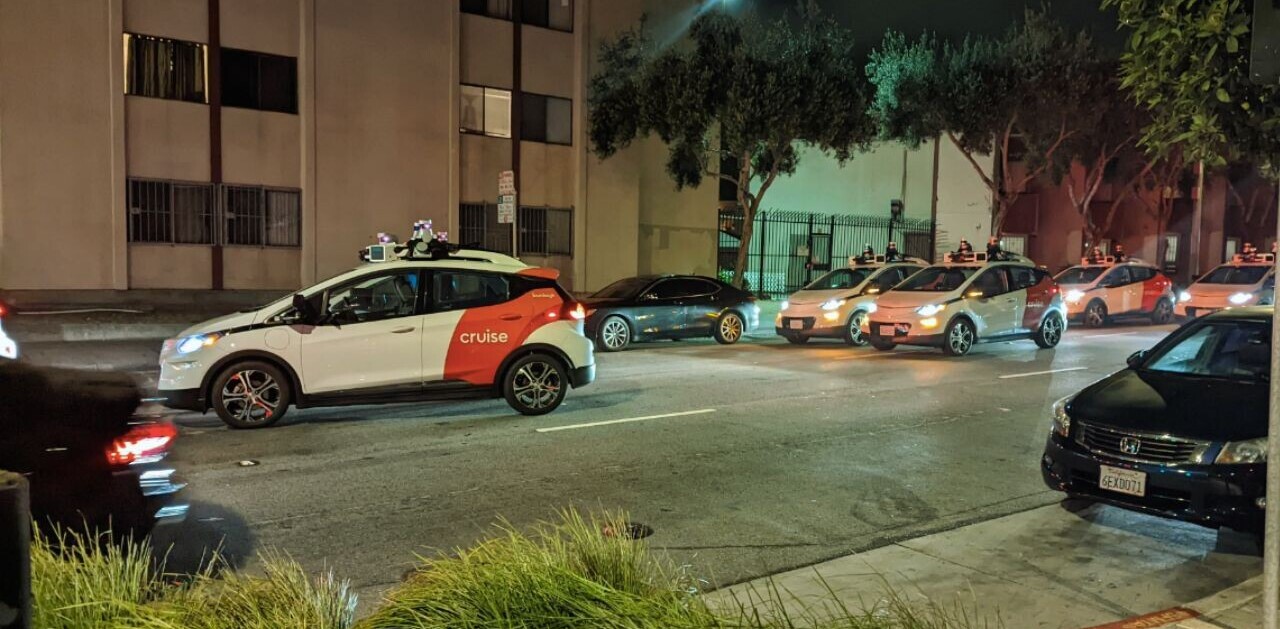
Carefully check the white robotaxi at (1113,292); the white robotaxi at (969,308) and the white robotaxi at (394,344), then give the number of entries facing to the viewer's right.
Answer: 0

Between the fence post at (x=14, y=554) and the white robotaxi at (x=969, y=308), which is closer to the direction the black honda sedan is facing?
the fence post

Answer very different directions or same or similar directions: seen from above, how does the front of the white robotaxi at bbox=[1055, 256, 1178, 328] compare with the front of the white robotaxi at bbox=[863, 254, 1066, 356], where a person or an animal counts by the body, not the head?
same or similar directions

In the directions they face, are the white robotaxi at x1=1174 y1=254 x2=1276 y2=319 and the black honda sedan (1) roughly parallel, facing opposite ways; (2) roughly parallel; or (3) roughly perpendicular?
roughly parallel

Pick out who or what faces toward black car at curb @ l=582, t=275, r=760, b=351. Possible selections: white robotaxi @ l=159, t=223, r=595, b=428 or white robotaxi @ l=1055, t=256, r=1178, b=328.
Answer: white robotaxi @ l=1055, t=256, r=1178, b=328

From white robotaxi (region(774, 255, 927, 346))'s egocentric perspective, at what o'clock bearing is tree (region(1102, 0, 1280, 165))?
The tree is roughly at 10 o'clock from the white robotaxi.

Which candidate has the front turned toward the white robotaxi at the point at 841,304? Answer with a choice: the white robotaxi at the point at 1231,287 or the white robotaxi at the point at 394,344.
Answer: the white robotaxi at the point at 1231,287

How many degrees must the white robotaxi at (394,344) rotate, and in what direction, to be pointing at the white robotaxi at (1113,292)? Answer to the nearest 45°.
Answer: approximately 135° to its right

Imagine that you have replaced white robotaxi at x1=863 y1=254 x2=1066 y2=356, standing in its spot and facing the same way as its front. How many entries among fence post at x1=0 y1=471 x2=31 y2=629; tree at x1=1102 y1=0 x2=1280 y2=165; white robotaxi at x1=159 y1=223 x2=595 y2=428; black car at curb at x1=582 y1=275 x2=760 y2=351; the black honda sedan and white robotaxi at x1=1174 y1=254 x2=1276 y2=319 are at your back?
1

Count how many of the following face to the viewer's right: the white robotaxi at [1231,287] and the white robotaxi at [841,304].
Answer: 0

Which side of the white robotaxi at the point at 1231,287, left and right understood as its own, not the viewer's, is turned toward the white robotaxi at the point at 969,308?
front

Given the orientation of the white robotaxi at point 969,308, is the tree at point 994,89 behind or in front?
behind

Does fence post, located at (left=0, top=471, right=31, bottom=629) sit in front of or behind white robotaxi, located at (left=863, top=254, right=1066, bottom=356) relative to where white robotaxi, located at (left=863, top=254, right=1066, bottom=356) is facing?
in front

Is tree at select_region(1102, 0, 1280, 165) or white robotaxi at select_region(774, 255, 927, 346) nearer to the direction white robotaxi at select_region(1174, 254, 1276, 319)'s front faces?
the white robotaxi

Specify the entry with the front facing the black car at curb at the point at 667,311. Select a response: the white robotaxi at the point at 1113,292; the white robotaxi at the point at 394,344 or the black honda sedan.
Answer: the white robotaxi at the point at 1113,292

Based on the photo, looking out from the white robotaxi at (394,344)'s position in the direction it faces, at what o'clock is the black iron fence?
The black iron fence is roughly at 4 o'clock from the white robotaxi.

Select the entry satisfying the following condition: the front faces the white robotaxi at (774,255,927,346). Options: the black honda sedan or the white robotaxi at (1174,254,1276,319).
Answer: the white robotaxi at (1174,254,1276,319)

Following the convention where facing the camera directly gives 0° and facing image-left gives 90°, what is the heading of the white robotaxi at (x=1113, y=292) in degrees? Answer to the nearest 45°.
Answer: approximately 45°

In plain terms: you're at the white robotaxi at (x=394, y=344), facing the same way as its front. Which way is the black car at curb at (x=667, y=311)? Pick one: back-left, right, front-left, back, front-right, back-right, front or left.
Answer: back-right

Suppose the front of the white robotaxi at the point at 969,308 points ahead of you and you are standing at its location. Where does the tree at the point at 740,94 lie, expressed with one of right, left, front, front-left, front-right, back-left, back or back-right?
right
